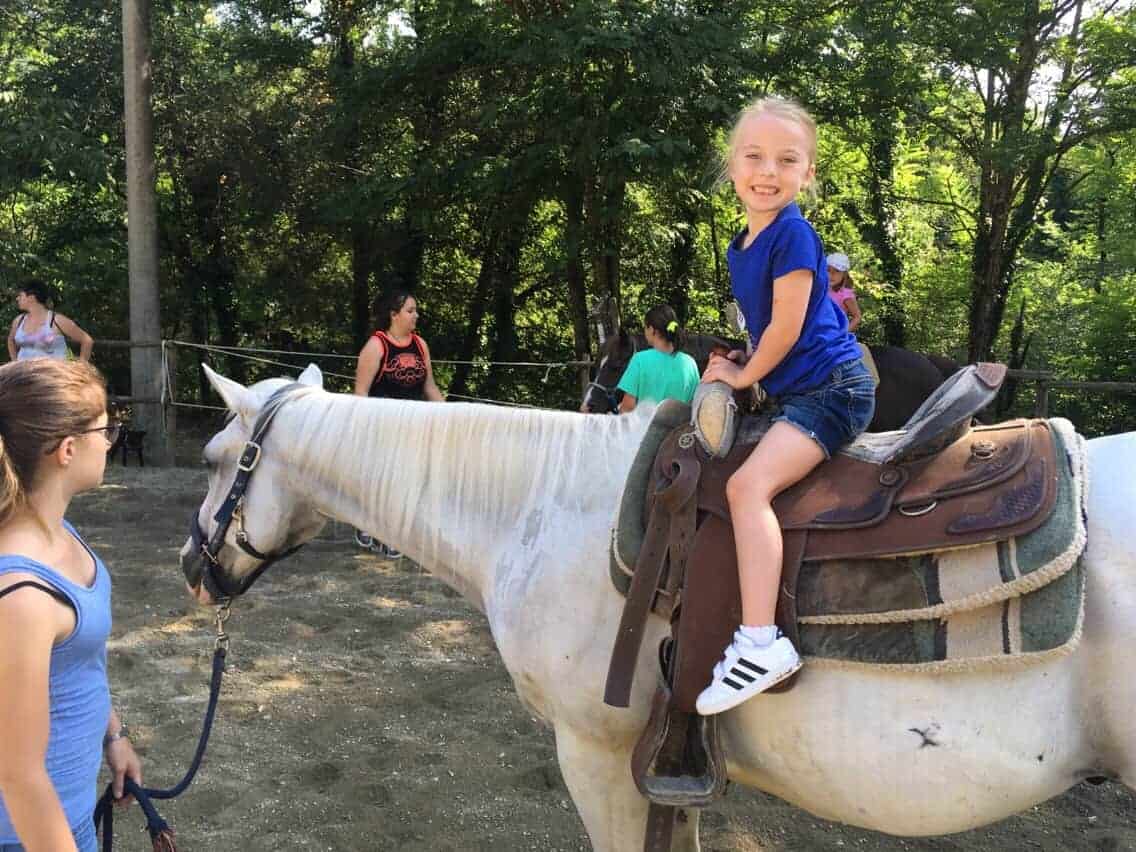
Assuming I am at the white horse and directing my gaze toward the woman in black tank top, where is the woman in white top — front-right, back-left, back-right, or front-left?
front-left

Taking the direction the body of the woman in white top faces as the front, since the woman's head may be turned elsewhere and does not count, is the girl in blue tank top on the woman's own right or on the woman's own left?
on the woman's own left

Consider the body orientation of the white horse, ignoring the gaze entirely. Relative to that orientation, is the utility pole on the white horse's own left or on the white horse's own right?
on the white horse's own right

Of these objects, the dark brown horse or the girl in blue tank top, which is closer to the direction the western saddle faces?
the girl in blue tank top

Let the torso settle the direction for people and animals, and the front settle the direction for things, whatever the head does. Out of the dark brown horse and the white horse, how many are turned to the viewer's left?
2

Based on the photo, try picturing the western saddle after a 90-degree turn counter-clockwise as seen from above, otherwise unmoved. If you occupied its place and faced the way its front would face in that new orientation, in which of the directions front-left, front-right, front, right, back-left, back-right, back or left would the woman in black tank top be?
back-right

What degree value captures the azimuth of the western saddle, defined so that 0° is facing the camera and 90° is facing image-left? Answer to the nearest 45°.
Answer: approximately 90°

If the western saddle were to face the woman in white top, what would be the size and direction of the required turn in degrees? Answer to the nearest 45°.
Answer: approximately 45° to its right

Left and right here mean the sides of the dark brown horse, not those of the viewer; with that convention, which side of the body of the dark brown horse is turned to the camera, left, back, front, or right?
left

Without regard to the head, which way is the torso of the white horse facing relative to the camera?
to the viewer's left

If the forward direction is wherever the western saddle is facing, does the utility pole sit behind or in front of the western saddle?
in front

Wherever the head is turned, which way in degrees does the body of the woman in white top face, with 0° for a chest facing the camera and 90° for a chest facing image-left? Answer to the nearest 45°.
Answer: approximately 45°

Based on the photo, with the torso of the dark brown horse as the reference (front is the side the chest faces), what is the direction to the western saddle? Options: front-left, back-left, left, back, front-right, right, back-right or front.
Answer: left
